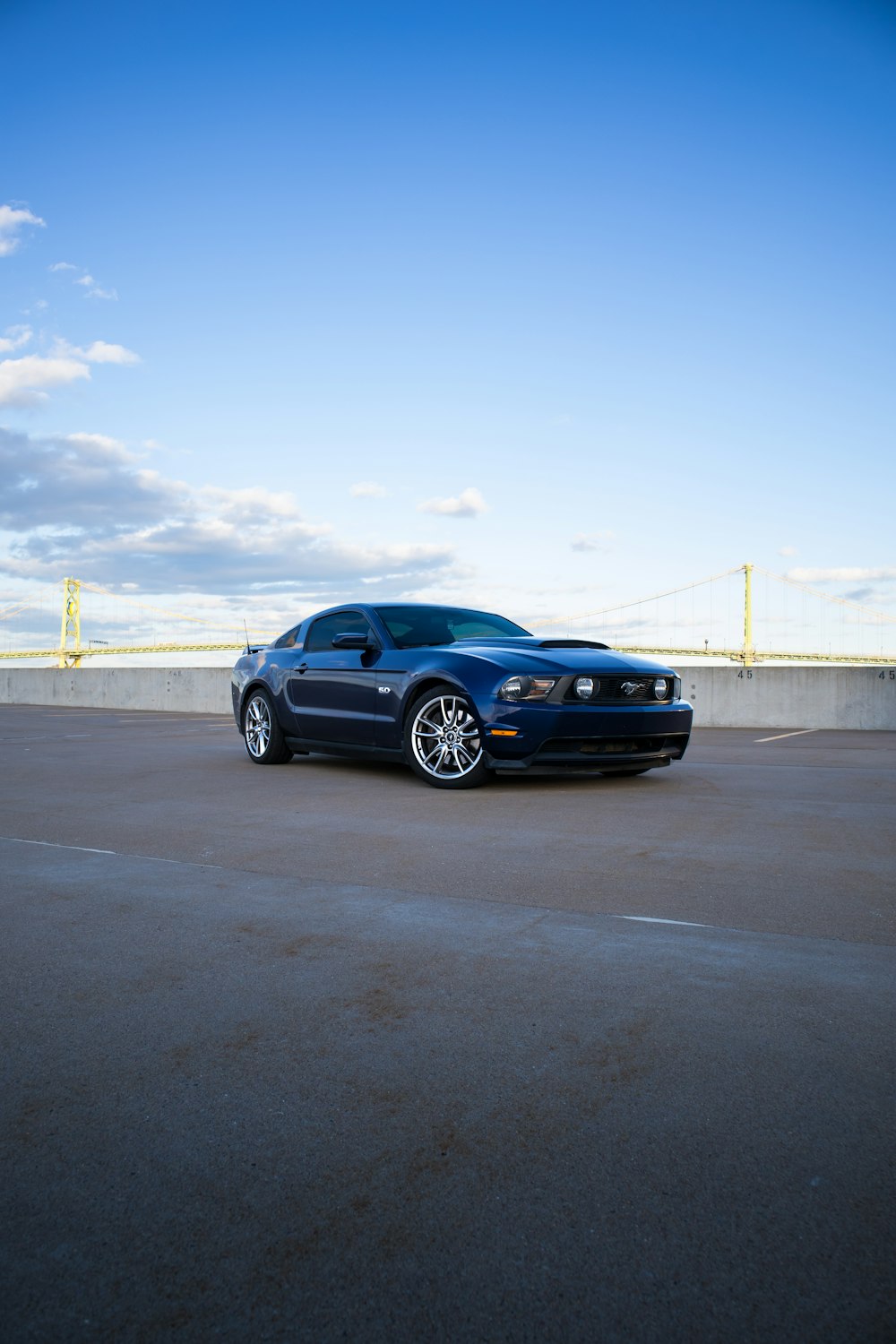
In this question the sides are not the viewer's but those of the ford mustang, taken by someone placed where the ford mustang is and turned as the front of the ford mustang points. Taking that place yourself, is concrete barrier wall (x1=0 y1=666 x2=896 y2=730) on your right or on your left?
on your left

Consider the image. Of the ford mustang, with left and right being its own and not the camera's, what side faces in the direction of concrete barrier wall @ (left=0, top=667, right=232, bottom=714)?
back

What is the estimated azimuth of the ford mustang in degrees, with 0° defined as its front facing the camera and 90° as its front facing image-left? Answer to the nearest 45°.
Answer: approximately 315°
